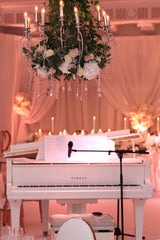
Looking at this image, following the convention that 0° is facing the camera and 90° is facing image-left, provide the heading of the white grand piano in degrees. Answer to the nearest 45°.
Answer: approximately 0°

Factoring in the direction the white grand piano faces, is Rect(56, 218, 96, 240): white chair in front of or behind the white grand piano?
in front
